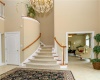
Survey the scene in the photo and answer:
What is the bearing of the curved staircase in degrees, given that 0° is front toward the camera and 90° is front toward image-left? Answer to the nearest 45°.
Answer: approximately 0°

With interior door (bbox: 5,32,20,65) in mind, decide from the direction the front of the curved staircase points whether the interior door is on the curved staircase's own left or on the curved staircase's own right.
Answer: on the curved staircase's own right
